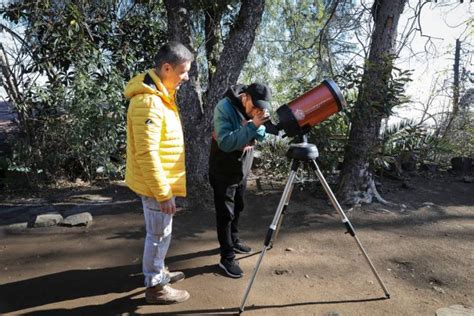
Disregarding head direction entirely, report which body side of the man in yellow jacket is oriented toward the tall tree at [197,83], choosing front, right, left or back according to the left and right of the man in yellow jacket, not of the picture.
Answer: left

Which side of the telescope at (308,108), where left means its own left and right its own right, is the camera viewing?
right

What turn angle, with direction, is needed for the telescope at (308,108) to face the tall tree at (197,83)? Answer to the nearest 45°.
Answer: approximately 135° to its left

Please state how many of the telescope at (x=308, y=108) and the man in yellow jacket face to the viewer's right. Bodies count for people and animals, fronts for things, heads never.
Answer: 2

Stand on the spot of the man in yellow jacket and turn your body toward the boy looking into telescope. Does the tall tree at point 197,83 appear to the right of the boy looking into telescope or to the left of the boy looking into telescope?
left

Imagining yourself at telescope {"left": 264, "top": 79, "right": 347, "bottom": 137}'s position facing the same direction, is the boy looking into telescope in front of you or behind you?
behind

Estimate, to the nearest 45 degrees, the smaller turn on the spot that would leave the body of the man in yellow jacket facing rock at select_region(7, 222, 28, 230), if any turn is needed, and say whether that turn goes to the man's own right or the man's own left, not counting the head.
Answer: approximately 135° to the man's own left

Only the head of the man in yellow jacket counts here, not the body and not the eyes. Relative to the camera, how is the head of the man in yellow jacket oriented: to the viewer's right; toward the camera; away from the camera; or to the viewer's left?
to the viewer's right

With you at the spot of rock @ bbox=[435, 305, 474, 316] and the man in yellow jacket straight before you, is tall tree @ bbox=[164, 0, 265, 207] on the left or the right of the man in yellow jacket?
right

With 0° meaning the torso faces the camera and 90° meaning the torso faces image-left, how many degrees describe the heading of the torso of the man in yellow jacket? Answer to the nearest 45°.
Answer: approximately 270°
